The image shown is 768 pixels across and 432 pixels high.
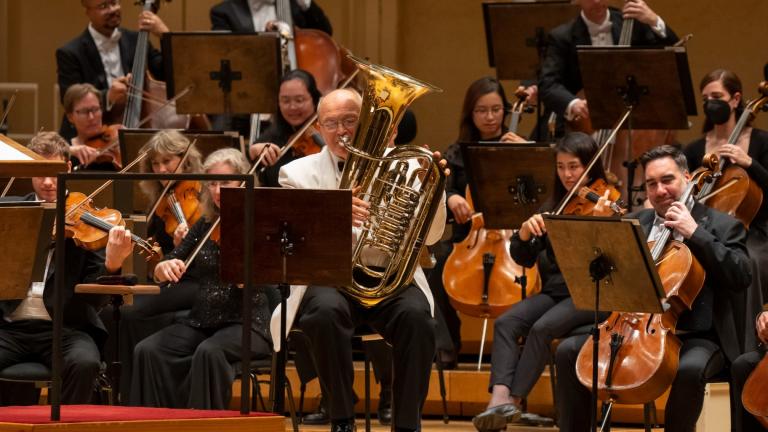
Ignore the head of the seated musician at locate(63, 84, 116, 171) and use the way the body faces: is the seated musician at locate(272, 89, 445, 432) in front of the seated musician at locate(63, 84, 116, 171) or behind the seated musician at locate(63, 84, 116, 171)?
in front

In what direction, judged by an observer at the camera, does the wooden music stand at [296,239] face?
facing away from the viewer

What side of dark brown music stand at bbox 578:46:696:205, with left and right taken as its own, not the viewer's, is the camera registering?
back

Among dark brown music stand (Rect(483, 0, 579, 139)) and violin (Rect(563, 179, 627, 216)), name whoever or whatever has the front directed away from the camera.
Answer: the dark brown music stand

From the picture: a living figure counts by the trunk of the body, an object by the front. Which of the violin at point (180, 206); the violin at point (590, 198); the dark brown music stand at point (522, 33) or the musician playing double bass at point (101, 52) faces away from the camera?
the dark brown music stand
